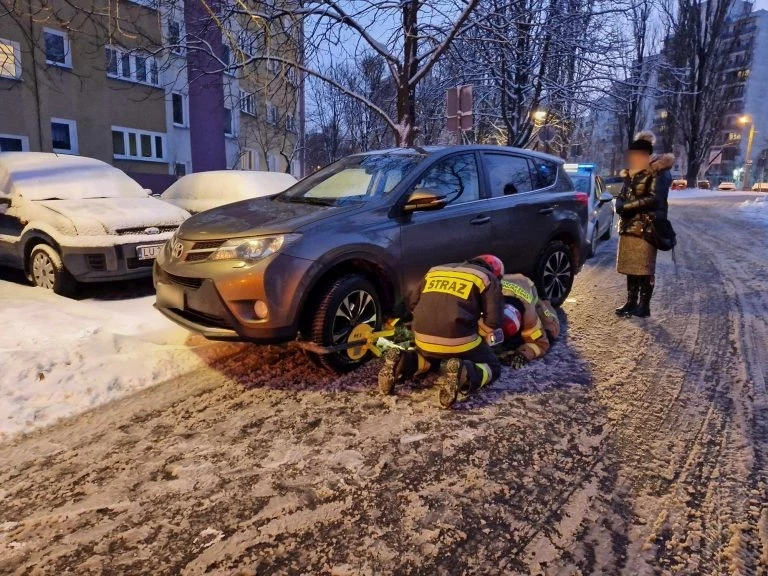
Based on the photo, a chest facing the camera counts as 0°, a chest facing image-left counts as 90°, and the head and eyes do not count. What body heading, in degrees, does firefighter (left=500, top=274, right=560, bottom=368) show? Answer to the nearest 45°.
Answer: approximately 45°

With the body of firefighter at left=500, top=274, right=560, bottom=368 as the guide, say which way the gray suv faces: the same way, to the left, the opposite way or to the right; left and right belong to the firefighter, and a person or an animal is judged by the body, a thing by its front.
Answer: the same way

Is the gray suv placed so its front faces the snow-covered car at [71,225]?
no

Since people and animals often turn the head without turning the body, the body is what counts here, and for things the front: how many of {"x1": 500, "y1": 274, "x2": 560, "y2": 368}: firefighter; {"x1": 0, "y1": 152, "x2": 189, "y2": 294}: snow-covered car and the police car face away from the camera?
0

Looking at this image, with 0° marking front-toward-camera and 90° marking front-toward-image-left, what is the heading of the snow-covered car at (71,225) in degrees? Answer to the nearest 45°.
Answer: approximately 315°

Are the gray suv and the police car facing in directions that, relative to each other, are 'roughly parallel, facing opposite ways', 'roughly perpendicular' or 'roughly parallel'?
roughly parallel

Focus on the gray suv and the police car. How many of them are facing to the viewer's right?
0

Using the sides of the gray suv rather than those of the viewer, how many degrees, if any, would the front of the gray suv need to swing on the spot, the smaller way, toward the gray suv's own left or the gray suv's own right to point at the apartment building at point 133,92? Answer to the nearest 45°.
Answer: approximately 90° to the gray suv's own right

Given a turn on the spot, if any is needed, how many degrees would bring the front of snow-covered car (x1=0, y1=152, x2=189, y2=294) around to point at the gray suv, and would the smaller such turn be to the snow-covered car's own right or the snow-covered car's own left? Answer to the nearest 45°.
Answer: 0° — it already faces it

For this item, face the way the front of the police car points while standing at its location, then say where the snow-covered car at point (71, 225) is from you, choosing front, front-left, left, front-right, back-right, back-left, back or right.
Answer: front

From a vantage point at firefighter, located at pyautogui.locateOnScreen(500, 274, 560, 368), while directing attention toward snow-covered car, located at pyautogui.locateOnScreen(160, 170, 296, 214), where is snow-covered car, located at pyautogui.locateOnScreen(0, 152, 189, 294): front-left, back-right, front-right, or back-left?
front-left

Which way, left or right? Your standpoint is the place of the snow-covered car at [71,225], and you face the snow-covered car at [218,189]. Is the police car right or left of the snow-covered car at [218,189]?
right

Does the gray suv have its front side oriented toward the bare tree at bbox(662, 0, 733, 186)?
no

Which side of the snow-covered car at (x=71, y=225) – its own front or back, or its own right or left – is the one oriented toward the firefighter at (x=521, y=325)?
front

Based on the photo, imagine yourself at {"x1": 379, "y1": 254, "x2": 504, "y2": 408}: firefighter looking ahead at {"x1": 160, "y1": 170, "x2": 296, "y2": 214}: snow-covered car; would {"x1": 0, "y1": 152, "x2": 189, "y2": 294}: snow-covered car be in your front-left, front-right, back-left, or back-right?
front-left

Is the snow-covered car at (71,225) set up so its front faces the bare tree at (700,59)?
no

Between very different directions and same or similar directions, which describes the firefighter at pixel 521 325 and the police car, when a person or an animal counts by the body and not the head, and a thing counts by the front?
same or similar directions

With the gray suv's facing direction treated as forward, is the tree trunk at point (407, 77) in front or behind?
behind
